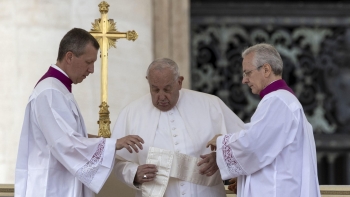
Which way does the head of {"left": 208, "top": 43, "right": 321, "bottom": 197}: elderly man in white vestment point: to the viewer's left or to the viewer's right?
to the viewer's left

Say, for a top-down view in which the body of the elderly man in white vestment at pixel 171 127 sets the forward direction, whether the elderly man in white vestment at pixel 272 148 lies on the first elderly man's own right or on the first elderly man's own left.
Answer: on the first elderly man's own left

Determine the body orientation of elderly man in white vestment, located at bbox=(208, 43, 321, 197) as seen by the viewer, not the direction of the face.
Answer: to the viewer's left

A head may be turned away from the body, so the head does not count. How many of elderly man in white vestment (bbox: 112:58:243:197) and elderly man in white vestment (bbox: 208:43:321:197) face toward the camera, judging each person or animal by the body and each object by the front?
1

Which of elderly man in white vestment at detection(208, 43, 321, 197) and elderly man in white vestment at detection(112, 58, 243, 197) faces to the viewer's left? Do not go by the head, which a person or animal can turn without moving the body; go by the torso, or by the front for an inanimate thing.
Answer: elderly man in white vestment at detection(208, 43, 321, 197)

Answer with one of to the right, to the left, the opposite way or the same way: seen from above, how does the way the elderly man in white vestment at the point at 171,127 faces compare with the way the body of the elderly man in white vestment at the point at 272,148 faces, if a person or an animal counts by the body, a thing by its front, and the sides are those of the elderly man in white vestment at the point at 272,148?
to the left

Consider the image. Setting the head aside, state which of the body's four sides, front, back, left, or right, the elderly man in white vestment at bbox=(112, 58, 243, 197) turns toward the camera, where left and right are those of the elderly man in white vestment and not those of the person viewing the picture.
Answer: front
